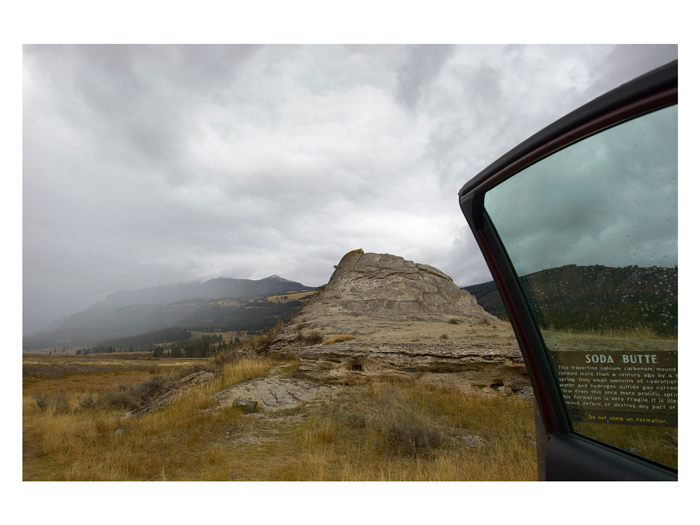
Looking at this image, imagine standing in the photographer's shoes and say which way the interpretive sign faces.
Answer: facing the viewer
